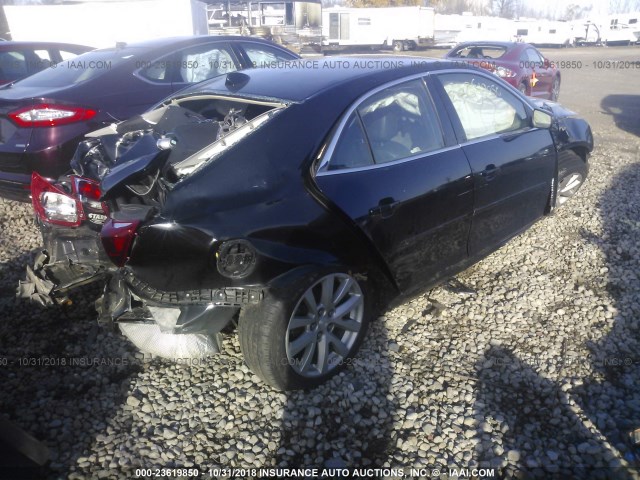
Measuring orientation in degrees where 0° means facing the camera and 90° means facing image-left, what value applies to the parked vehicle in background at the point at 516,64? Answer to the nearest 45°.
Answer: approximately 225°

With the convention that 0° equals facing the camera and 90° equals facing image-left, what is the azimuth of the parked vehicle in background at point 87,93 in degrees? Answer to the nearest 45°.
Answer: approximately 225°

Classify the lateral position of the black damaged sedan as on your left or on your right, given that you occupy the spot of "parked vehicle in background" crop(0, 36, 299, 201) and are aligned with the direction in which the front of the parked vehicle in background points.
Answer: on your right

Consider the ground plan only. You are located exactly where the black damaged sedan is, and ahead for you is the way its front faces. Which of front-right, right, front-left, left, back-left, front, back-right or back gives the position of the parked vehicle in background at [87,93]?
left

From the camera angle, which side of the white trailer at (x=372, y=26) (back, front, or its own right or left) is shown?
left

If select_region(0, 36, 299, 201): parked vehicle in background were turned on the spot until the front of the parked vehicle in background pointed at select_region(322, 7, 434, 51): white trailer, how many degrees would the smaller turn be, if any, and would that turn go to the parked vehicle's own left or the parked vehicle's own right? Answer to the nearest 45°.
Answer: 0° — it already faces it

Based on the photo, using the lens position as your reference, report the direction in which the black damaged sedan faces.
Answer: facing away from the viewer and to the right of the viewer

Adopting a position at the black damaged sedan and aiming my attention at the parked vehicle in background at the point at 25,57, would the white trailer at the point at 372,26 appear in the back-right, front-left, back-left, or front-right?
front-right
